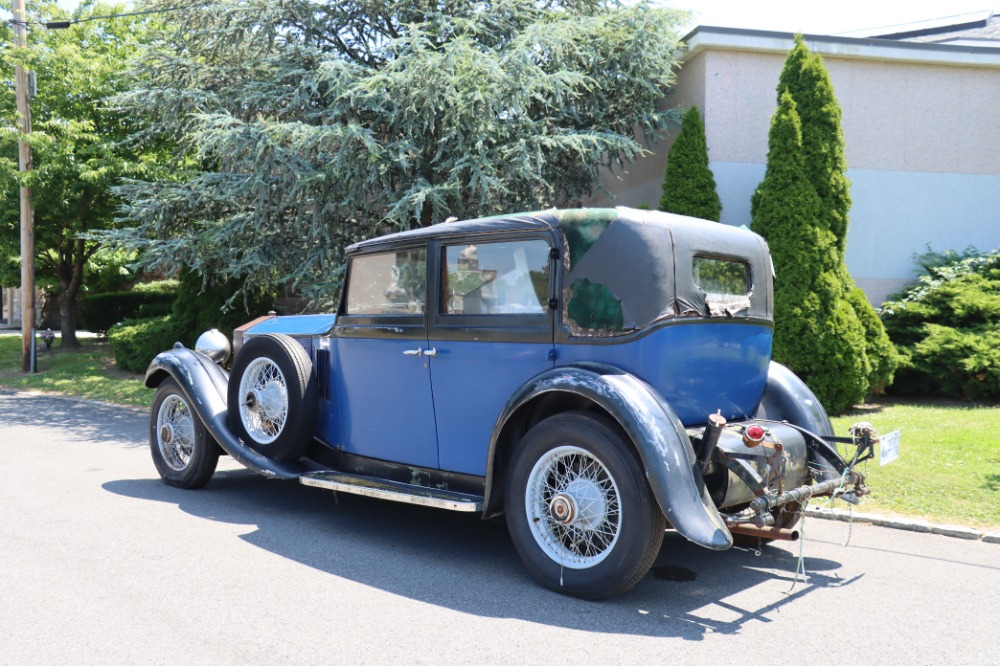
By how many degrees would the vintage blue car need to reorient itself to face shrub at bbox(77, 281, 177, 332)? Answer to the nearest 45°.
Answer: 0° — it already faces it

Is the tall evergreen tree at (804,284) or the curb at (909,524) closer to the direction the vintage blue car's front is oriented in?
the tall evergreen tree

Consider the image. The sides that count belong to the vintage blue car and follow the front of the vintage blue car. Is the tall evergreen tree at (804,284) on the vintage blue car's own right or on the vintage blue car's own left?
on the vintage blue car's own right

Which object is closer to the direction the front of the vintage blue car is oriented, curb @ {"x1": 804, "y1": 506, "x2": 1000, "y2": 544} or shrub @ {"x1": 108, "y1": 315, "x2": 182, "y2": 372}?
the shrub

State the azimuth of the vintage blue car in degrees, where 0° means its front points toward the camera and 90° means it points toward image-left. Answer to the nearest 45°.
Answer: approximately 135°

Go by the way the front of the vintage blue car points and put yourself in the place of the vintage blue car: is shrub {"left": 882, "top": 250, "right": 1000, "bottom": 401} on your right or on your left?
on your right

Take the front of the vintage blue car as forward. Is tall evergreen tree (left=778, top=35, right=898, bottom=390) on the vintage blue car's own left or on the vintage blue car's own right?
on the vintage blue car's own right

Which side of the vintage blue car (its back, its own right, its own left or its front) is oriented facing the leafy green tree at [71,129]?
front

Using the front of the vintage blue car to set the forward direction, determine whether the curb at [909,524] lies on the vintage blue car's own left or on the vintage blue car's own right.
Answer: on the vintage blue car's own right

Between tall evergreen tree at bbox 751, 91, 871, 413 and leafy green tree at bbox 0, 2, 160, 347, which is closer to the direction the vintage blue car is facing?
the leafy green tree

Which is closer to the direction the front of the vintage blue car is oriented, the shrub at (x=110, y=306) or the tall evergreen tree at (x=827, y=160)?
the shrub
